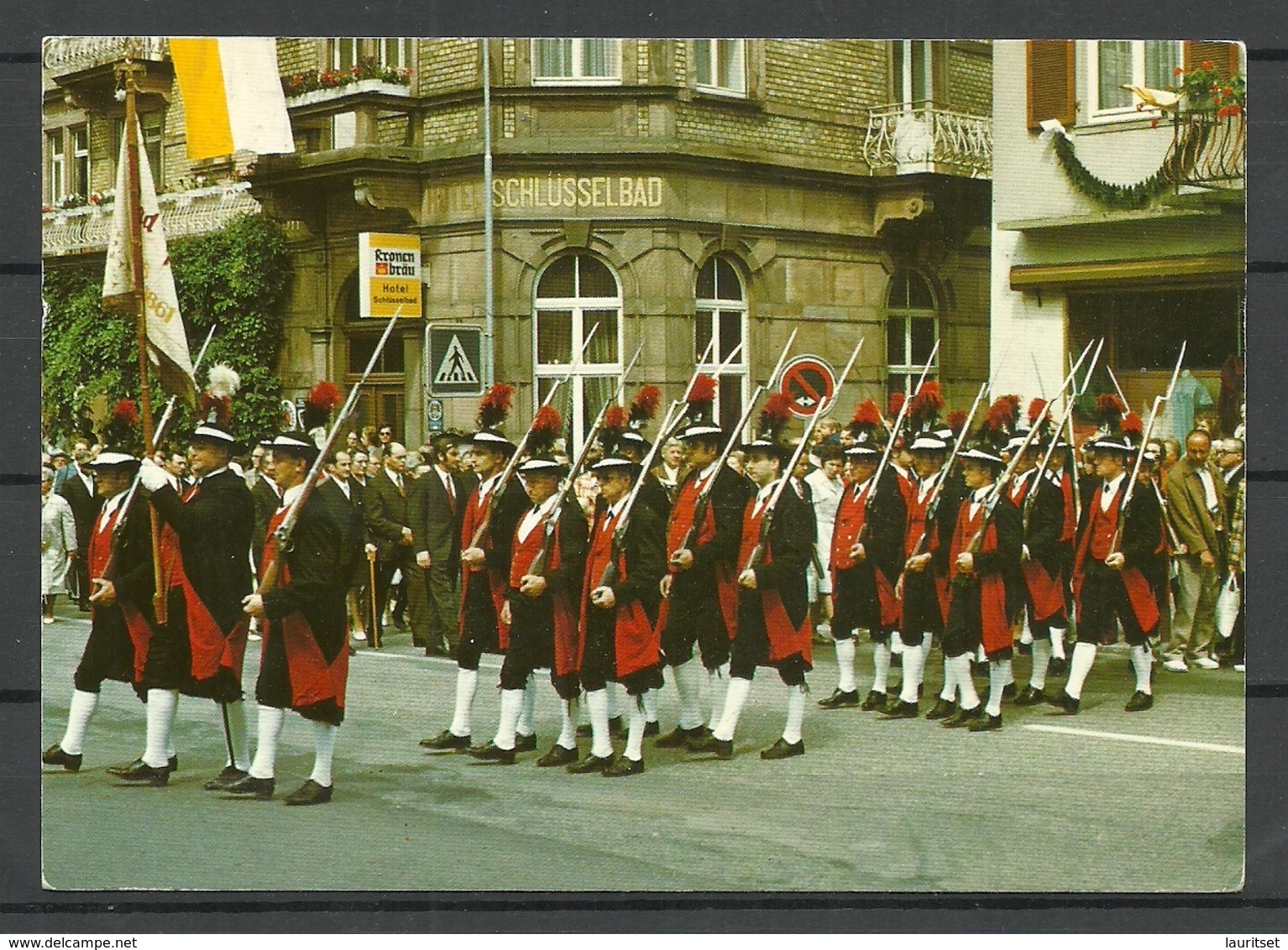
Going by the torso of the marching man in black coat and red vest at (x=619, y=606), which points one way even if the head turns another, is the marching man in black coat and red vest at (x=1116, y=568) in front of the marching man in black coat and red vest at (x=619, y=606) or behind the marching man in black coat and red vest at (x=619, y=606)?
behind

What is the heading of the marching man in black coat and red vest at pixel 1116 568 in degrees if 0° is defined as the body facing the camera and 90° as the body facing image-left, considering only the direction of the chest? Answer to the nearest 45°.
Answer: approximately 45°

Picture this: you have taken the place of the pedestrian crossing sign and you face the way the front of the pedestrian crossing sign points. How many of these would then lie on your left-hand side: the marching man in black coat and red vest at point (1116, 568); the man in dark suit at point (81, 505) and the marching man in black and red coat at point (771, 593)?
2

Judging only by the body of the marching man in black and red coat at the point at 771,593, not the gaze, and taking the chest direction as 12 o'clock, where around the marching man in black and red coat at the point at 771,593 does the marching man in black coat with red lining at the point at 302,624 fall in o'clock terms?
the marching man in black coat with red lining at the point at 302,624 is roughly at 1 o'clock from the marching man in black and red coat at the point at 771,593.

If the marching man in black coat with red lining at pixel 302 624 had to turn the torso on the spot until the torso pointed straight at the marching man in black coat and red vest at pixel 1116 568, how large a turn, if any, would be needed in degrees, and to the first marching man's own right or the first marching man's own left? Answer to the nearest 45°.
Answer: approximately 180°

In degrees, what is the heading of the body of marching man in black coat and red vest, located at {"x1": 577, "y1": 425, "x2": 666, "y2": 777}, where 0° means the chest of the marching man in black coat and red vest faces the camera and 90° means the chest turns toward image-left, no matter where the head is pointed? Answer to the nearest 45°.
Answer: approximately 45°

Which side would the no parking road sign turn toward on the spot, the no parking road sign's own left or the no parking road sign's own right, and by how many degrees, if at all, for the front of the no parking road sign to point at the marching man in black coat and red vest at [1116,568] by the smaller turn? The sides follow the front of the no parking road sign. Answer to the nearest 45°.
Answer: approximately 90° to the no parking road sign's own left

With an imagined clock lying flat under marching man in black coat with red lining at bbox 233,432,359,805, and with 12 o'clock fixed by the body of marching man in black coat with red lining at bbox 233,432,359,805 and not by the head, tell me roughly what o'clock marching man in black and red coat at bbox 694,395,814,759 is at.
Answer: marching man in black and red coat at bbox 694,395,814,759 is roughly at 6 o'clock from marching man in black coat with red lining at bbox 233,432,359,805.

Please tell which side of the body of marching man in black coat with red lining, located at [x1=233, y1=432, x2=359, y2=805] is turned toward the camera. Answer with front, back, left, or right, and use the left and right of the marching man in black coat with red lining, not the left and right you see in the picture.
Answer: left

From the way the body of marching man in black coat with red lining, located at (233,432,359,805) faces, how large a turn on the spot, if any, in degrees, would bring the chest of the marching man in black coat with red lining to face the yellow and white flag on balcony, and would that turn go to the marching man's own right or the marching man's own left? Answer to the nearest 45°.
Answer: approximately 180°

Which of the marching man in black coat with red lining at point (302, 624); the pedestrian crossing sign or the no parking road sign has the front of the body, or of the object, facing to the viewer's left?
the marching man in black coat with red lining

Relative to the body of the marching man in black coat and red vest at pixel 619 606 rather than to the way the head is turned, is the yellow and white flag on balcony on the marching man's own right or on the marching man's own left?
on the marching man's own right
